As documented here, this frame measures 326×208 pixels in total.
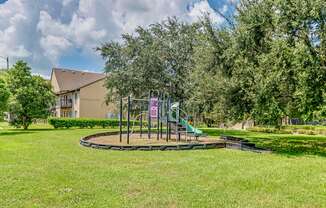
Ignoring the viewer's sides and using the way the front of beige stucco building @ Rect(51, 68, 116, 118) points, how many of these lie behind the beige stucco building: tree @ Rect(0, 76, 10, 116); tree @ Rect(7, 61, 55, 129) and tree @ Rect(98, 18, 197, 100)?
0

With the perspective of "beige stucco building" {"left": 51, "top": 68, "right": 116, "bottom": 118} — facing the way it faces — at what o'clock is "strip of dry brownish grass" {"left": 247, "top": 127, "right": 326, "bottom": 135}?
The strip of dry brownish grass is roughly at 9 o'clock from the beige stucco building.

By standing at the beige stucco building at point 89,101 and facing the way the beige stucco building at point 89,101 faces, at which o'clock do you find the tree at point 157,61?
The tree is roughly at 10 o'clock from the beige stucco building.

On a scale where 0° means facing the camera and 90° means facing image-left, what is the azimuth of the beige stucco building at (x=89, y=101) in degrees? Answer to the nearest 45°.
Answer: approximately 45°

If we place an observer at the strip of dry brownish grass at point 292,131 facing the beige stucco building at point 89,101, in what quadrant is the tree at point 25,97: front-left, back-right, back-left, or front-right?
front-left

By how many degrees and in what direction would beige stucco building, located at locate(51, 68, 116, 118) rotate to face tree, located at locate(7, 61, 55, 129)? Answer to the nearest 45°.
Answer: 0° — it already faces it

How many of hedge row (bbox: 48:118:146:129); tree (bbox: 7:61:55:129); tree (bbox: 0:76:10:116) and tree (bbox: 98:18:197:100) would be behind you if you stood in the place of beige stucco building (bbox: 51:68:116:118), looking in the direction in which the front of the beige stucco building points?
0

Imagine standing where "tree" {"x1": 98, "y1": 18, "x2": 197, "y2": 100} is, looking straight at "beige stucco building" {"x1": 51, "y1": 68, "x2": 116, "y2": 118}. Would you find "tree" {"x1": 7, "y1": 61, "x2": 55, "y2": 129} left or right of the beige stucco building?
left
